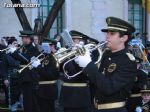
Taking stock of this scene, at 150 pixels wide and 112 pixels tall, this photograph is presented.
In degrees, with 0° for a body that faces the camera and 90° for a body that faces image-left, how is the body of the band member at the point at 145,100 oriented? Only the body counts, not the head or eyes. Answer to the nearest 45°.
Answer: approximately 45°

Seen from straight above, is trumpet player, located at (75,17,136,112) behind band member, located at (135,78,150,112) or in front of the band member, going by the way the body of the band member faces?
in front

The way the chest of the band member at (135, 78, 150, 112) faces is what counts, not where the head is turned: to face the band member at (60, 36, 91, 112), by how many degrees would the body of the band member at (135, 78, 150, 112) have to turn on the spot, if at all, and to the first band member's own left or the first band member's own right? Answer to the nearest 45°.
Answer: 0° — they already face them

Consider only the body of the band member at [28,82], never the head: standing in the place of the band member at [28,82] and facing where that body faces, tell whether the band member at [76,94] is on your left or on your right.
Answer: on your left

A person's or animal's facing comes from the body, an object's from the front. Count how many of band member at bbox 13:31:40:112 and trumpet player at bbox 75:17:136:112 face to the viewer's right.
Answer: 0
